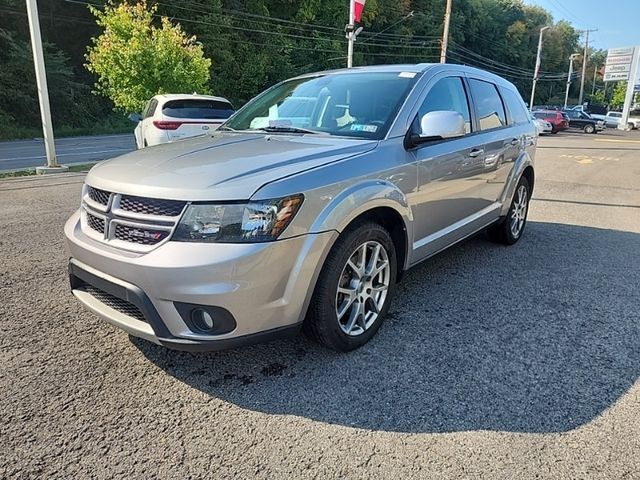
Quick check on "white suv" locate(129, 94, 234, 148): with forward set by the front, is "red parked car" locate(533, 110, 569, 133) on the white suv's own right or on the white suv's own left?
on the white suv's own right

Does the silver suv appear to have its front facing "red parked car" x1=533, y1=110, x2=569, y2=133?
no

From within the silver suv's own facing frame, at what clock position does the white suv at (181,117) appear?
The white suv is roughly at 4 o'clock from the silver suv.

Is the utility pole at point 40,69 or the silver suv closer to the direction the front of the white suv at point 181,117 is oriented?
the utility pole

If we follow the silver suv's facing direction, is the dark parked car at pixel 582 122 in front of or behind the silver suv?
behind

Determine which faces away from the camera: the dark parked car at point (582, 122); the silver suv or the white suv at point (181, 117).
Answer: the white suv

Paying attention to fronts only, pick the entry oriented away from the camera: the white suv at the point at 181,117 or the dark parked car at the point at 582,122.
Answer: the white suv

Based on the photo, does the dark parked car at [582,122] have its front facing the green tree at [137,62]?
no

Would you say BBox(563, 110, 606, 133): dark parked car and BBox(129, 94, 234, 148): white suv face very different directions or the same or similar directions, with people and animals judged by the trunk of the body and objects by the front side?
very different directions

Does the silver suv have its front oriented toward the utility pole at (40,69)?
no

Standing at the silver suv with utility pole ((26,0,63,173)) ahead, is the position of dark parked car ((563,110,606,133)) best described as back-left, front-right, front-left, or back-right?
front-right

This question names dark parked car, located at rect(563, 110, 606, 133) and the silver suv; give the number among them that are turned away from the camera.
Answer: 0

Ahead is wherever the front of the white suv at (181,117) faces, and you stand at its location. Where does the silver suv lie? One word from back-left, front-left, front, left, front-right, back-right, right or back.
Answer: back

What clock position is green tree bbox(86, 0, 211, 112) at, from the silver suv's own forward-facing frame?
The green tree is roughly at 4 o'clock from the silver suv.

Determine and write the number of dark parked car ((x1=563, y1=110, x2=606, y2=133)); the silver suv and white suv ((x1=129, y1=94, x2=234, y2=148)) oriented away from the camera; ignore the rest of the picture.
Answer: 1

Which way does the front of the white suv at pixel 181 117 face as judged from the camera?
facing away from the viewer
